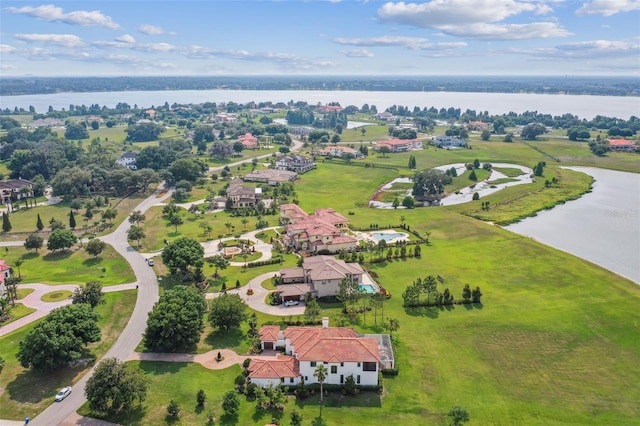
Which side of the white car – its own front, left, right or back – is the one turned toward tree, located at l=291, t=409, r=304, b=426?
left

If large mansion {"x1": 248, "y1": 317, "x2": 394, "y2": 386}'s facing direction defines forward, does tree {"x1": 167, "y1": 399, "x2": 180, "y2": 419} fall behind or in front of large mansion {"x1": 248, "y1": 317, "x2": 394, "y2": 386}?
in front

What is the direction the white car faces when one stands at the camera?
facing the viewer and to the left of the viewer

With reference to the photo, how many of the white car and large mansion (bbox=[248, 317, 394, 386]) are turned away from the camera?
0
